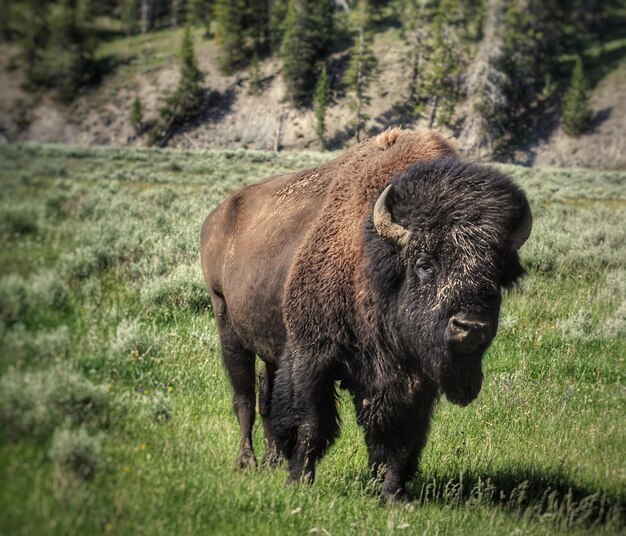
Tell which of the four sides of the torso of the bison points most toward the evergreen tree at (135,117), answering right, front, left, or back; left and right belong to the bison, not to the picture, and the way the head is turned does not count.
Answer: back

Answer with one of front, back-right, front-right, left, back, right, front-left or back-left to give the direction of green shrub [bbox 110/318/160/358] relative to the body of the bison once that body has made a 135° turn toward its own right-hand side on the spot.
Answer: front

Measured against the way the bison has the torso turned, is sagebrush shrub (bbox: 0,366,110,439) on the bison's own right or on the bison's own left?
on the bison's own right

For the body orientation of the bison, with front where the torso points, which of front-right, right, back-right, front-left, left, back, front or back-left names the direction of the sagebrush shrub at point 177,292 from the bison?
back

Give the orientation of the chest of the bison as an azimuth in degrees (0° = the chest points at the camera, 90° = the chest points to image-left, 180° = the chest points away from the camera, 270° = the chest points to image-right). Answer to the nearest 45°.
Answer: approximately 315°
